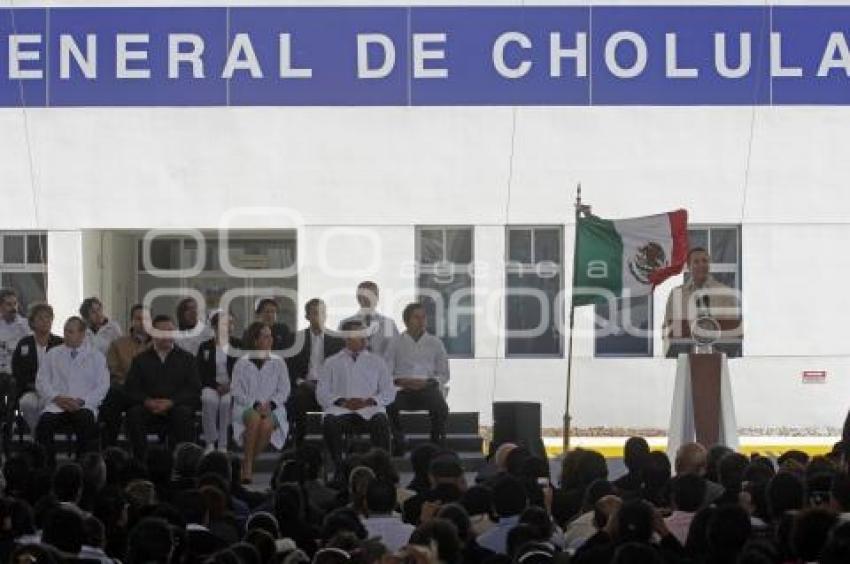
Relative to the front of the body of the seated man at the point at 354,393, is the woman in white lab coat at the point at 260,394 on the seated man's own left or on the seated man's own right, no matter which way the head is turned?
on the seated man's own right

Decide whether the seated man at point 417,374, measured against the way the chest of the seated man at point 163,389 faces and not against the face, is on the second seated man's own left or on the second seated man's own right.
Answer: on the second seated man's own left

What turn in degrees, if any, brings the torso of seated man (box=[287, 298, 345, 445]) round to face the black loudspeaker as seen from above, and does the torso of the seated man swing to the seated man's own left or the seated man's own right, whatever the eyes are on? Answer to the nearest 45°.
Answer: approximately 90° to the seated man's own left

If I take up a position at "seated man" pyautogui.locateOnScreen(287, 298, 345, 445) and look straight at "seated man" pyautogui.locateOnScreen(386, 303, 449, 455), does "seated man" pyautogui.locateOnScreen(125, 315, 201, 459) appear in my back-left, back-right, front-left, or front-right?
back-right
